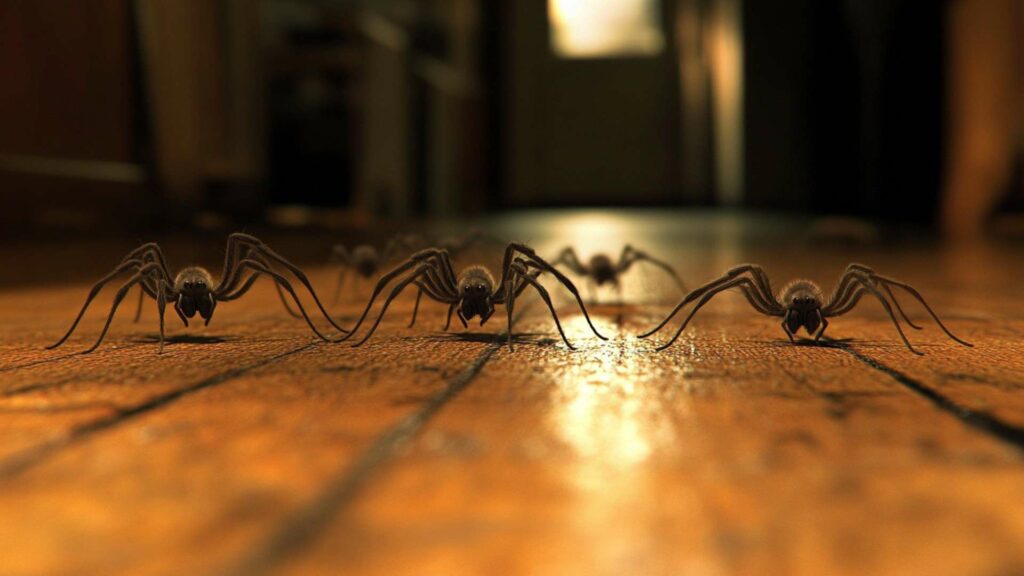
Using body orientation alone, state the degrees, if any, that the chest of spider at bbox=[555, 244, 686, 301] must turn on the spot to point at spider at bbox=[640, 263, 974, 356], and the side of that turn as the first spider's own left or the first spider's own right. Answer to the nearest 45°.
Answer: approximately 45° to the first spider's own left

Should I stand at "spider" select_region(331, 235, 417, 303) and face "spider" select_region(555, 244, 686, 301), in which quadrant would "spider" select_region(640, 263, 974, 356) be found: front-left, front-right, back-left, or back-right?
front-right

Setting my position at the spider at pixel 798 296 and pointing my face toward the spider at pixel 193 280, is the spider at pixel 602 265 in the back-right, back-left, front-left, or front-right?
front-right

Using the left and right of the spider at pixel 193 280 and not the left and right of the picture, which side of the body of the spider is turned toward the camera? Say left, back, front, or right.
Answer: front

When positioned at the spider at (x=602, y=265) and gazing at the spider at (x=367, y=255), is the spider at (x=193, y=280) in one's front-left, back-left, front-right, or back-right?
front-left

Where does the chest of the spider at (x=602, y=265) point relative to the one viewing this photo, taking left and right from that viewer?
facing the viewer

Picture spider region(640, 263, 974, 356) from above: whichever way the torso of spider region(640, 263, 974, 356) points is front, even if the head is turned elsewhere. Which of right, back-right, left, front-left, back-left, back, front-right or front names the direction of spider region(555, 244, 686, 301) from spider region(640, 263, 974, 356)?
back-right

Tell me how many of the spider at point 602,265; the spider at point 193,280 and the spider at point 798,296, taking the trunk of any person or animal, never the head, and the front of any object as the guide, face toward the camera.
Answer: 3

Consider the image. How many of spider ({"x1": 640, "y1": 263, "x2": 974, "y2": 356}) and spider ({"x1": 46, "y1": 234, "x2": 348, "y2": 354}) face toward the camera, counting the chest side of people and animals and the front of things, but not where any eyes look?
2

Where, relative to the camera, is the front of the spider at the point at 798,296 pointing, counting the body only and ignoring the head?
toward the camera

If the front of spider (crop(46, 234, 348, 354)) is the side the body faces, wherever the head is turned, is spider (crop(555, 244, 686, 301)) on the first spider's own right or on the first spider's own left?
on the first spider's own left

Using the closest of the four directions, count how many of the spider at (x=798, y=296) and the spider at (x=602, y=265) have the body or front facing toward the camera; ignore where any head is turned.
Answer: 2

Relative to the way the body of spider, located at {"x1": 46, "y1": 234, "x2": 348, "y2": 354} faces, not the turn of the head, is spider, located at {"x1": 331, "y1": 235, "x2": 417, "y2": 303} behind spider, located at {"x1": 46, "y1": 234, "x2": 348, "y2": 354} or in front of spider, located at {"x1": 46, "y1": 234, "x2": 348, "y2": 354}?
behind

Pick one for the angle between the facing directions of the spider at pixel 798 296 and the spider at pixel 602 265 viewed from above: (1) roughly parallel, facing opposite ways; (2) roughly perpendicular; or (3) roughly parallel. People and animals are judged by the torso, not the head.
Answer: roughly parallel
